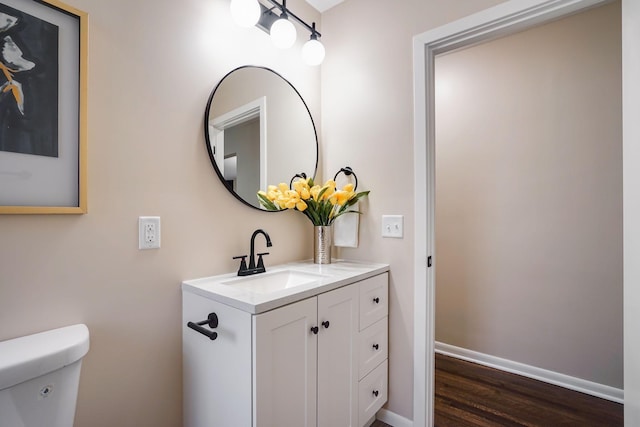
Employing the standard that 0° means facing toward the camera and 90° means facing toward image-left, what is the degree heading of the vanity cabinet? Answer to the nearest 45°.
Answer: approximately 315°

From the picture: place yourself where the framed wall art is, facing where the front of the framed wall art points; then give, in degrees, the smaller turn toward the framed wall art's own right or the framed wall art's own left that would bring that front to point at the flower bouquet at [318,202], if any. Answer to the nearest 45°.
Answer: approximately 45° to the framed wall art's own left

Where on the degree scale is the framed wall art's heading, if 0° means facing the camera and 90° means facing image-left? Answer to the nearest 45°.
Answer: approximately 315°

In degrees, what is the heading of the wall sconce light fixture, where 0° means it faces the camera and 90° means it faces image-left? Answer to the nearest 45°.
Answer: approximately 315°

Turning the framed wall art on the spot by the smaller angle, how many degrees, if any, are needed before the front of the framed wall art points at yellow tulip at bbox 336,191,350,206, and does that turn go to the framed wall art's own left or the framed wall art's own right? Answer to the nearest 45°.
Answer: approximately 45° to the framed wall art's own left

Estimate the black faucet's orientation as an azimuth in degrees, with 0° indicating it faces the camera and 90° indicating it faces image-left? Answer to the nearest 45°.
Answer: approximately 315°
